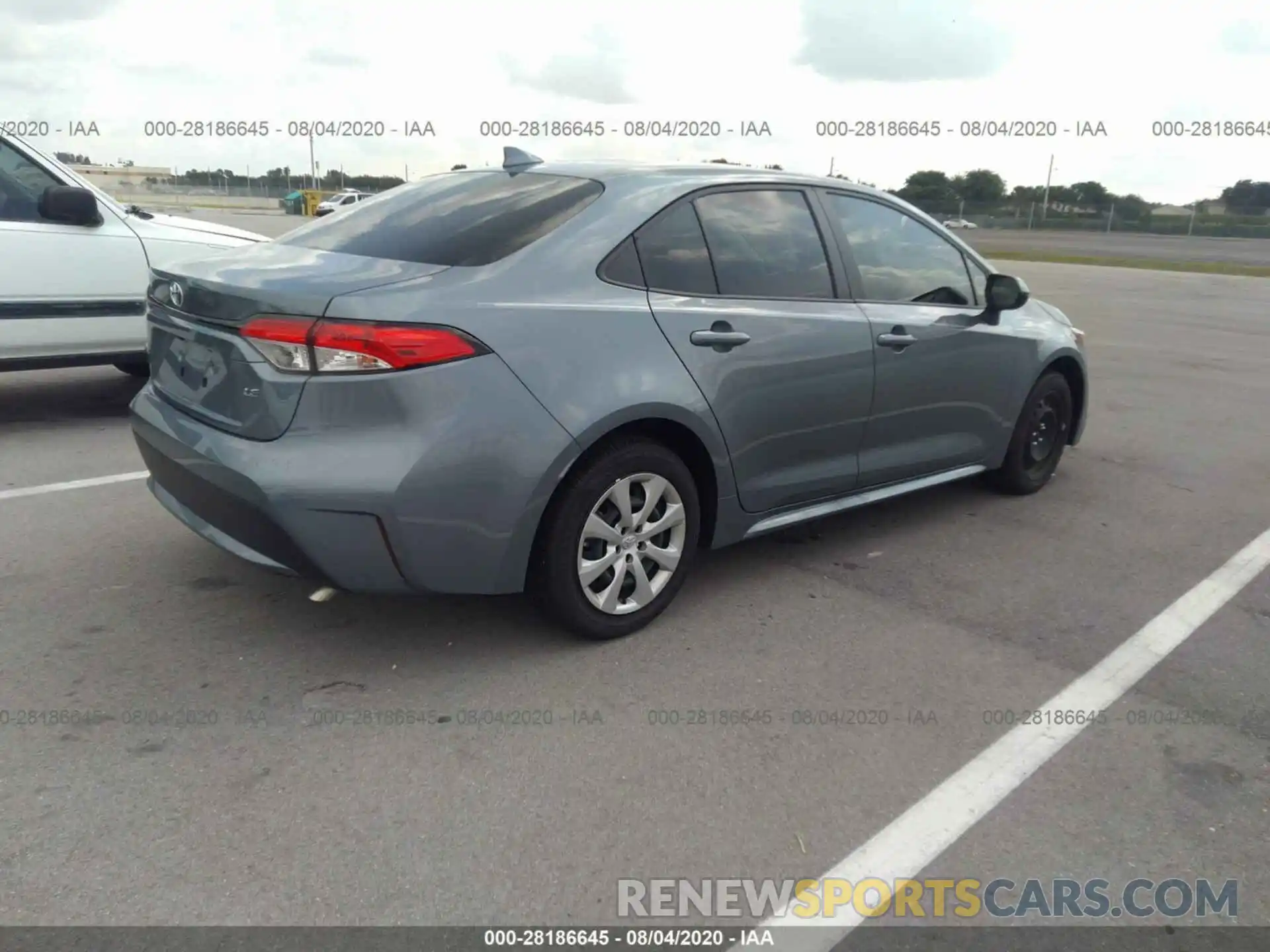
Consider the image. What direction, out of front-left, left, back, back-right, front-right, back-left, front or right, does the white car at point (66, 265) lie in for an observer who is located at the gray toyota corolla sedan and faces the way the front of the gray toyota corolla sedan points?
left

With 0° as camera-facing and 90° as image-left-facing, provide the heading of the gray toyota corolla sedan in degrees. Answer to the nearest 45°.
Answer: approximately 225°

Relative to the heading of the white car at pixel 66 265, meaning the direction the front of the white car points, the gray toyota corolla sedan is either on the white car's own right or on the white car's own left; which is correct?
on the white car's own right

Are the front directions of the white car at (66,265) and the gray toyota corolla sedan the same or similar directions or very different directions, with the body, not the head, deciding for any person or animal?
same or similar directions

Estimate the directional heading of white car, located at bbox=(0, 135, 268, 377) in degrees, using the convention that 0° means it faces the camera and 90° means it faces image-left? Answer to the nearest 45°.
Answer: approximately 270°

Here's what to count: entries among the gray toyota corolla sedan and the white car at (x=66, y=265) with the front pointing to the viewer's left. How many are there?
0
